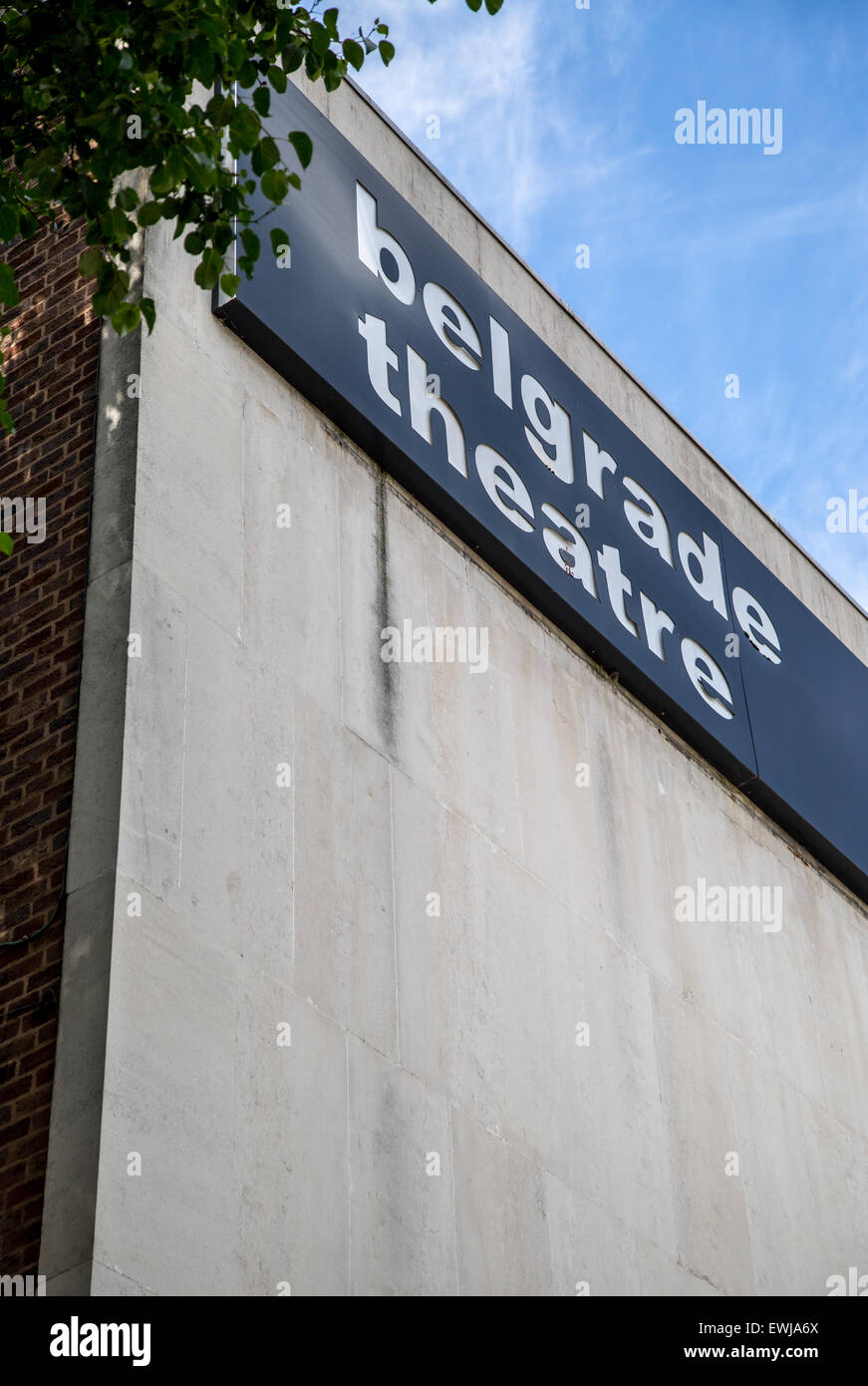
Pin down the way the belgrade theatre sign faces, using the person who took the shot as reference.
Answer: facing the viewer and to the right of the viewer
